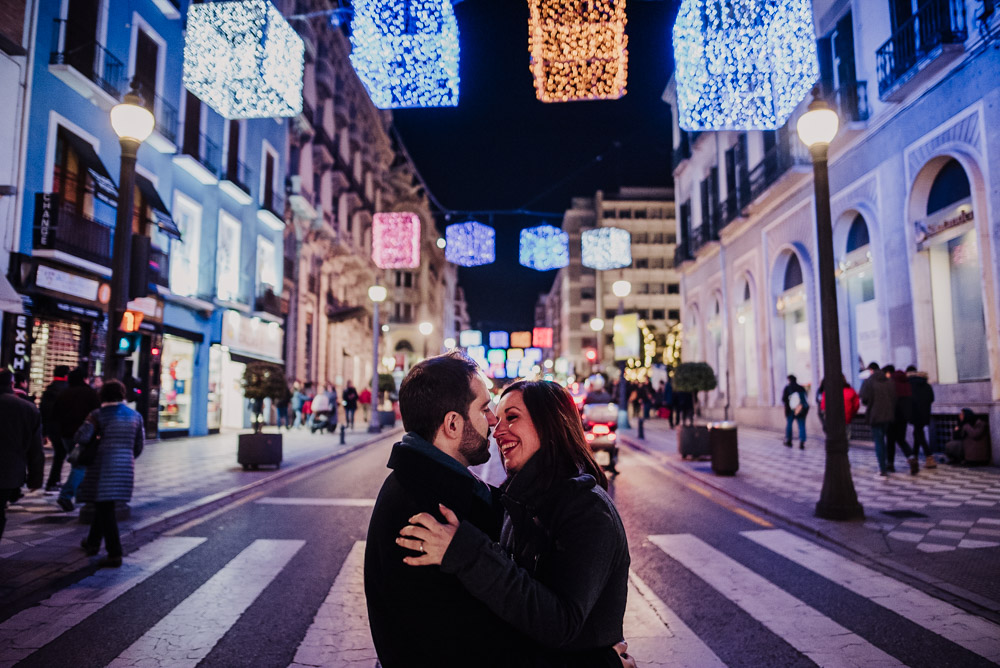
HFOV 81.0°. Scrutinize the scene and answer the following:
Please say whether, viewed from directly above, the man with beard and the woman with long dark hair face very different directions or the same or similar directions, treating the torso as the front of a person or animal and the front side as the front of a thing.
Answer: very different directions

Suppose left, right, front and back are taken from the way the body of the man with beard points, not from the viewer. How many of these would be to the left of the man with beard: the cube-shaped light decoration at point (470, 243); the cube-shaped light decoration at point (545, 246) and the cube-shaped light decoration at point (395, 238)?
3

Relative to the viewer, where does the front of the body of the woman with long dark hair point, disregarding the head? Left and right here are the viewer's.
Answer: facing to the left of the viewer

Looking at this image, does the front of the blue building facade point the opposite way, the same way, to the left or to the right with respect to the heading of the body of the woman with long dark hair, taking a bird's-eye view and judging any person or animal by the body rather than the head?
the opposite way

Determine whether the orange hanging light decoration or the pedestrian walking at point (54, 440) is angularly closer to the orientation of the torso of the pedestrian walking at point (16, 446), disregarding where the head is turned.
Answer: the pedestrian walking

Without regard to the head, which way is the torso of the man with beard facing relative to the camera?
to the viewer's right

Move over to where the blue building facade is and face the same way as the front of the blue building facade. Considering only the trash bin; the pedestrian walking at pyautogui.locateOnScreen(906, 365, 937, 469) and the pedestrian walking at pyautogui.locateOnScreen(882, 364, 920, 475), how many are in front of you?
3
